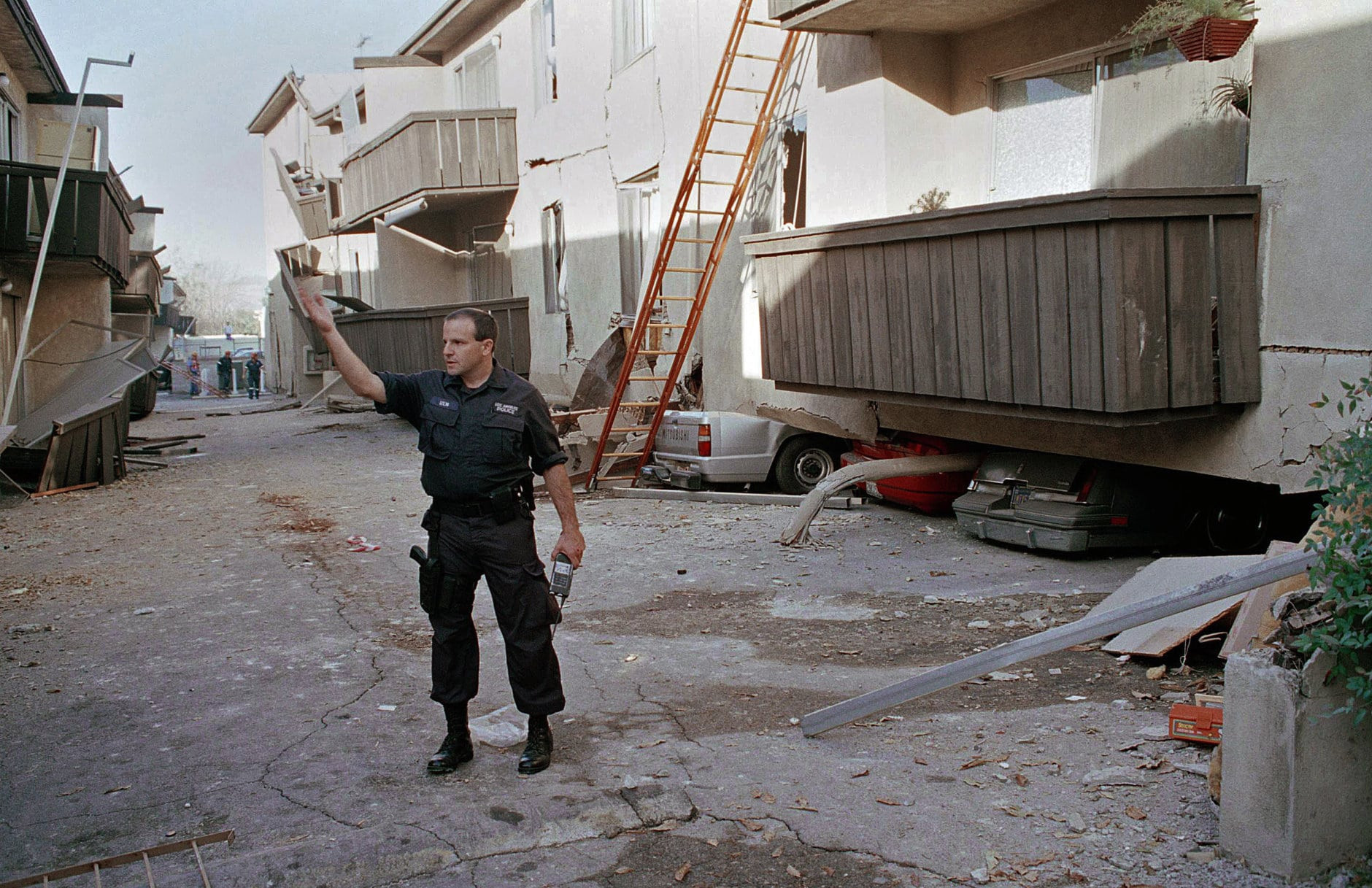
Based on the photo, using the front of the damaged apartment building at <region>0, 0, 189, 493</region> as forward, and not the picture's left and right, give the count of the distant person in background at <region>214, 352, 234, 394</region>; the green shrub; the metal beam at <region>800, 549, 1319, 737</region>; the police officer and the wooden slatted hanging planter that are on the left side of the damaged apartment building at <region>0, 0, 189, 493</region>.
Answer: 1

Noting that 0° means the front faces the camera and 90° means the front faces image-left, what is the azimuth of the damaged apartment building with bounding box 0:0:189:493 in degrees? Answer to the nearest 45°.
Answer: approximately 270°

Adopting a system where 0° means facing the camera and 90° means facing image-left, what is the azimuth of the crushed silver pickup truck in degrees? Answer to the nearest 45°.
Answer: approximately 225°

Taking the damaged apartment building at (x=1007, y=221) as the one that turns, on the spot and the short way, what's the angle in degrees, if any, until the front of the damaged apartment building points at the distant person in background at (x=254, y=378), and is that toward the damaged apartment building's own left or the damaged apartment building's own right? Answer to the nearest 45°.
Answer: approximately 90° to the damaged apartment building's own right

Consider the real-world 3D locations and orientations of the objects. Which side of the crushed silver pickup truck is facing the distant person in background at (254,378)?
left

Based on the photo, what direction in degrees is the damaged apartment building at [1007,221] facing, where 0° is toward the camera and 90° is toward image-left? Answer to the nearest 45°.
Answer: approximately 45°

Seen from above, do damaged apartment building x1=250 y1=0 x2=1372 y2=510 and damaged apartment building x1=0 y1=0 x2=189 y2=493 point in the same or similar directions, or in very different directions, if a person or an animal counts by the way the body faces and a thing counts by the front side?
very different directions

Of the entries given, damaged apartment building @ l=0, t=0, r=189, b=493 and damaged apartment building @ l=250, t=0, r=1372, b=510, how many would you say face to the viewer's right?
1

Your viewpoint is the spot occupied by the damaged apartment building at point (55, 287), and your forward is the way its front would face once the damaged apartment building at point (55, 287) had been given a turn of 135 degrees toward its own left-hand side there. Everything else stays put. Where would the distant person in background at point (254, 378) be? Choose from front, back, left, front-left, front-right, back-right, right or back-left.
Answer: front-right

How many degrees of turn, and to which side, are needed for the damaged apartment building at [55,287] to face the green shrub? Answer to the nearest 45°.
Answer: approximately 90° to its right

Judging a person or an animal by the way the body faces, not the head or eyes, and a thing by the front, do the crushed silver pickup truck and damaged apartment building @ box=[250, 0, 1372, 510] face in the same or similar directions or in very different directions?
very different directions
